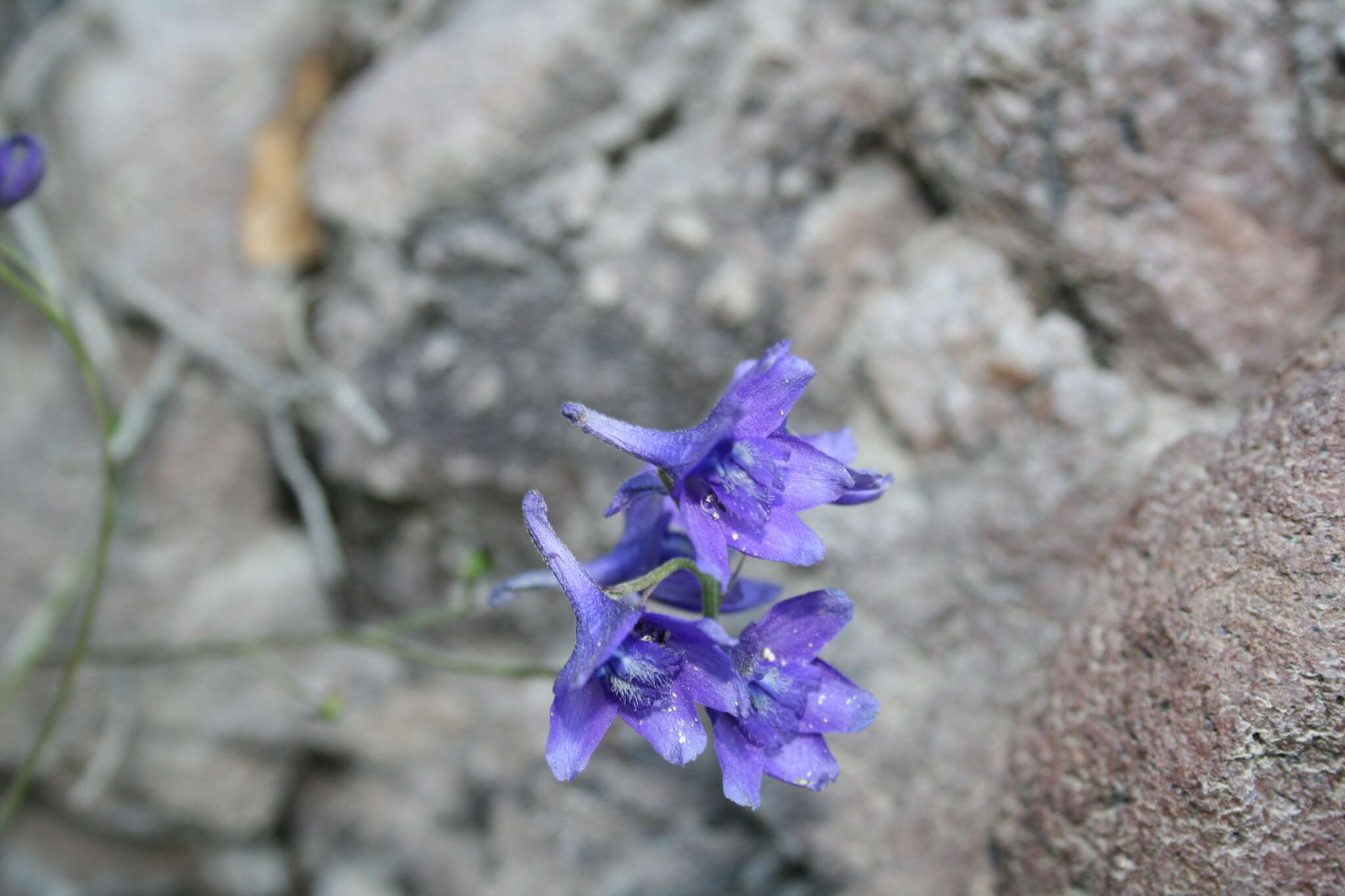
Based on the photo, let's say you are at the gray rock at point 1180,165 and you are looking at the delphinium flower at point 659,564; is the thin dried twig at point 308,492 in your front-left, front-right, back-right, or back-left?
front-right

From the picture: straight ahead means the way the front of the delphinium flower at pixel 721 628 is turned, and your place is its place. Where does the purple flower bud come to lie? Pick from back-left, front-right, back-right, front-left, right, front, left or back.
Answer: back

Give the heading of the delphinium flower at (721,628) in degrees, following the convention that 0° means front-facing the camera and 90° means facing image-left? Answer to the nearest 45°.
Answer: approximately 315°

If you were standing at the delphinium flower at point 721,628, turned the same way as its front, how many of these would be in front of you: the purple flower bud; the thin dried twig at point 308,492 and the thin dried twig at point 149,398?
0

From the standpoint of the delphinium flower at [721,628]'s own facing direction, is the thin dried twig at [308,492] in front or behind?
behind
